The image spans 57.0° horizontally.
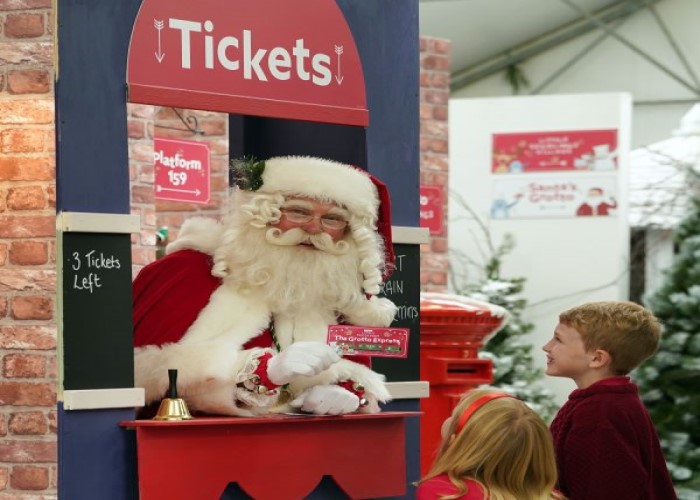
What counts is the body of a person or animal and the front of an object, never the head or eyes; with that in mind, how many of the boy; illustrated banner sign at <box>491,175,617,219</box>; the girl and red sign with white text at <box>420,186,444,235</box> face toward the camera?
2

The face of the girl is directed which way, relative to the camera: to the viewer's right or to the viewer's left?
to the viewer's left

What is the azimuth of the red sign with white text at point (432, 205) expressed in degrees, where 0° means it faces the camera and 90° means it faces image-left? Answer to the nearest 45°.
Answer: approximately 0°

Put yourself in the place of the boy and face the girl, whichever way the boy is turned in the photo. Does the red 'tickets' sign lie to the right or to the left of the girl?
right

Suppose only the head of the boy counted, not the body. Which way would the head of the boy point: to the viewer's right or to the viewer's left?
to the viewer's left

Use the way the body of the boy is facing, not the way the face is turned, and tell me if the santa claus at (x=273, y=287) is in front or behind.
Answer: in front

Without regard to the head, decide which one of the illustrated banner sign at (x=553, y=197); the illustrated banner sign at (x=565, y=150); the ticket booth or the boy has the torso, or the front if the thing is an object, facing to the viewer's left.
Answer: the boy

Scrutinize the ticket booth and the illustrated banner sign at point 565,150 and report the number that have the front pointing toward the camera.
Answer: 2

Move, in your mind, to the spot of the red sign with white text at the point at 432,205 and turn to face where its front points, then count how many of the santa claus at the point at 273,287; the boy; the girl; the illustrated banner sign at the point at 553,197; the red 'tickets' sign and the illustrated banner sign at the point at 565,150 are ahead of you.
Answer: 4

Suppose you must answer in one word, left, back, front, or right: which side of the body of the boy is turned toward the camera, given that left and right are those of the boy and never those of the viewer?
left

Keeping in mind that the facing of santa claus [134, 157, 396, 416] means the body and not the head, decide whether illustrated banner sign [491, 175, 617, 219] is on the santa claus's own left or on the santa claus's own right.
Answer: on the santa claus's own left
